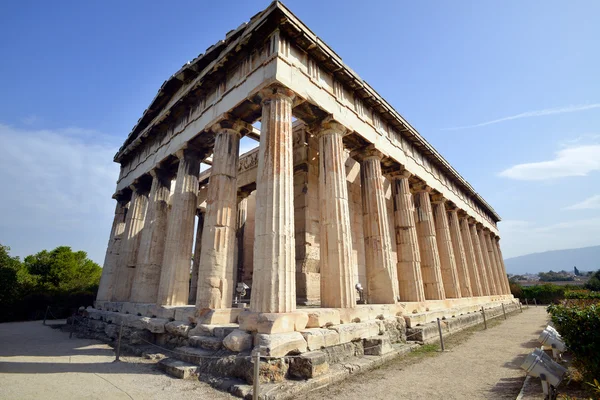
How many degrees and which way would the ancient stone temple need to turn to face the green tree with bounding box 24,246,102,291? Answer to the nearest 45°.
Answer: approximately 90° to its right

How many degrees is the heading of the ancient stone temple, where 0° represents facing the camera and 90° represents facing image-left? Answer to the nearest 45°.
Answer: approximately 45°

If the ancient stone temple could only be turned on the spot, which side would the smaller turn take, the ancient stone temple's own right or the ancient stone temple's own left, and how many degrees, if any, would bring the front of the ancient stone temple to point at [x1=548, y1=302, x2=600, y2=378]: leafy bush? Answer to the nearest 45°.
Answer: approximately 90° to the ancient stone temple's own left
